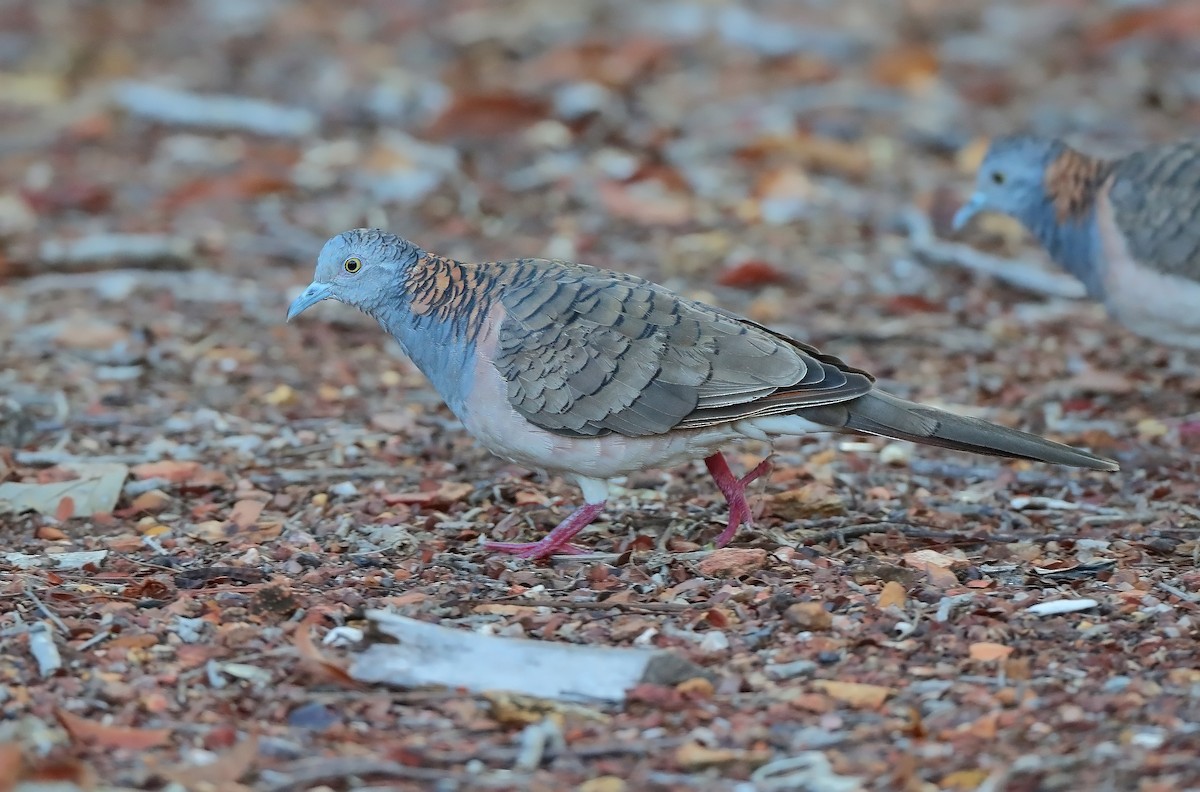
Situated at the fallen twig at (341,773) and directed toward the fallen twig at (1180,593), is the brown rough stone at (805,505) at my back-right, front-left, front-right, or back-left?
front-left

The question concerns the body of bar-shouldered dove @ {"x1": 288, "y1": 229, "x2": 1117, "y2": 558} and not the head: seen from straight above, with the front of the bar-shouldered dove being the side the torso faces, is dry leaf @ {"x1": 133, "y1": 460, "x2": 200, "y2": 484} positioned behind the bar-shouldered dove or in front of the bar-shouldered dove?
in front

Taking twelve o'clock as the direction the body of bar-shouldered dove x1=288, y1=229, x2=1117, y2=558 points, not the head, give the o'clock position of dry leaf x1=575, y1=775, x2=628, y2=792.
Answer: The dry leaf is roughly at 9 o'clock from the bar-shouldered dove.

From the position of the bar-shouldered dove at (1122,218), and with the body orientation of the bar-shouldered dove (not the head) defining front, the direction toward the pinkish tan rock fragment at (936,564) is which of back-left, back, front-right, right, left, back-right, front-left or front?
left

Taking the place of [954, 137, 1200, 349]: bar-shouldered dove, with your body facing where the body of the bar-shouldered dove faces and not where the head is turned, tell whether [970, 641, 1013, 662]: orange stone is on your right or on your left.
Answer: on your left

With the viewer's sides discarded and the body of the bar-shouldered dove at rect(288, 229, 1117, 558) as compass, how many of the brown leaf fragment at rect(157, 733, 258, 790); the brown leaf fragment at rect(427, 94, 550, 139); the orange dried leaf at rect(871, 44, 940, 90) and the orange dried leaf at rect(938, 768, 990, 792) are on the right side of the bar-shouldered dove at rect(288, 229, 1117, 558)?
2

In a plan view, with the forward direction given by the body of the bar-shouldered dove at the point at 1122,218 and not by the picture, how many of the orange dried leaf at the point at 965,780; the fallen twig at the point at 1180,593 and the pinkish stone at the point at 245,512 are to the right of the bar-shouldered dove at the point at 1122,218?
0

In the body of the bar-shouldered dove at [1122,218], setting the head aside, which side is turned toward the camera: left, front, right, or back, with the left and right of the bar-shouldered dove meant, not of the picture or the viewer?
left

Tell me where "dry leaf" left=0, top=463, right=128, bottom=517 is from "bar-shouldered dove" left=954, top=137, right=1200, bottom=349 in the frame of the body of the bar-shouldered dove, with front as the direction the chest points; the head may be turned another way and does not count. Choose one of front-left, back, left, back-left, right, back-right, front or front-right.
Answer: front-left

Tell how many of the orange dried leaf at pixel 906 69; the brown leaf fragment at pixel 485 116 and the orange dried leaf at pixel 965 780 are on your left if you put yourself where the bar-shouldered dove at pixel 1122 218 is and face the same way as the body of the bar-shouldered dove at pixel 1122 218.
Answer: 1

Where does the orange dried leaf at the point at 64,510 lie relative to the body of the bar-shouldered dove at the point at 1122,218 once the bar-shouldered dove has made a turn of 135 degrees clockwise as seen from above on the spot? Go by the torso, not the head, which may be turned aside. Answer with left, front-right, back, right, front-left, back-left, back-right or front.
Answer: back

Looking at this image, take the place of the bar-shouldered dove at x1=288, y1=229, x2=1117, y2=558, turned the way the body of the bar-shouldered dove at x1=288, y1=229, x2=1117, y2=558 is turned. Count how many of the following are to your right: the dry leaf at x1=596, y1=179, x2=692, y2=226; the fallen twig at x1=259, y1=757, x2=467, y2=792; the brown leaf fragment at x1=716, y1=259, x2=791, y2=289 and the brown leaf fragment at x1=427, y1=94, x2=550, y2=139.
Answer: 3

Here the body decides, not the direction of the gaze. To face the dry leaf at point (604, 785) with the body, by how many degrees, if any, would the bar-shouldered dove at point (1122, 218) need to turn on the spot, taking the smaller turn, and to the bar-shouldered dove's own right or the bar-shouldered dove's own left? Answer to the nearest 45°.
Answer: approximately 90° to the bar-shouldered dove's own left

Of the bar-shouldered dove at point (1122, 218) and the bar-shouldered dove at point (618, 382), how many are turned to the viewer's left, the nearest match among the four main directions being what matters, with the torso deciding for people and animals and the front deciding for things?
2

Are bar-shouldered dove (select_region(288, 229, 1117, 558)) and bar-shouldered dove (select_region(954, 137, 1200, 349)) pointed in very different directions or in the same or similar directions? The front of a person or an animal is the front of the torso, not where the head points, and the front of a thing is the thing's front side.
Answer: same or similar directions

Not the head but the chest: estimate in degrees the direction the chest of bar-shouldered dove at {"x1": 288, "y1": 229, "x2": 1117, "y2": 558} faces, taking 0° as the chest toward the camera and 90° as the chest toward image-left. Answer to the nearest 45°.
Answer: approximately 90°

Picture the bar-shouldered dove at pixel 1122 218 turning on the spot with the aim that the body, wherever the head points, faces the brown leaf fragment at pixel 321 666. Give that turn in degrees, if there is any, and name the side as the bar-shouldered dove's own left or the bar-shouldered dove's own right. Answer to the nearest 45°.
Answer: approximately 45° to the bar-shouldered dove's own left

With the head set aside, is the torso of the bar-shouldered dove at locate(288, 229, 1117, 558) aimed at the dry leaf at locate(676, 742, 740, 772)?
no

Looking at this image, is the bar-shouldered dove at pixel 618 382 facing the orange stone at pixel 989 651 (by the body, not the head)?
no
